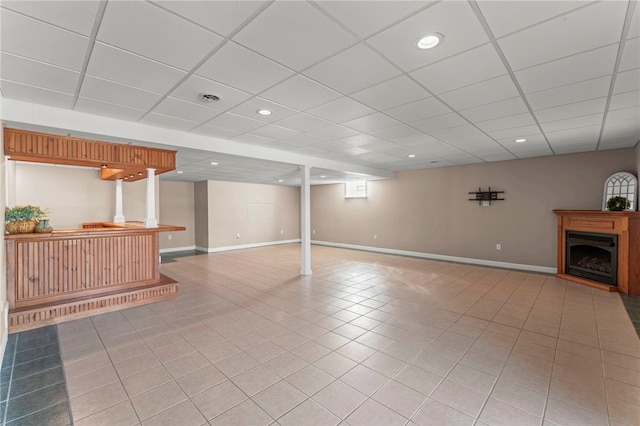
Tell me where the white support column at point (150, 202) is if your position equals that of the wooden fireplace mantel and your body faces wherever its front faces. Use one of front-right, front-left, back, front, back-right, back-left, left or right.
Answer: front

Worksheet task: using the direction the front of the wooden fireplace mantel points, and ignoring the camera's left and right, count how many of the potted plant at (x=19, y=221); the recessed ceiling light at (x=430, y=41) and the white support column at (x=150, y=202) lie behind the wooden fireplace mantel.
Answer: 0

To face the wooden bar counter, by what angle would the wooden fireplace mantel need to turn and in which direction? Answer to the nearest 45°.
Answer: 0° — it already faces it

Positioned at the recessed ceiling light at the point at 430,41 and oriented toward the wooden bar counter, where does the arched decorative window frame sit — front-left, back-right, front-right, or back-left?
back-right

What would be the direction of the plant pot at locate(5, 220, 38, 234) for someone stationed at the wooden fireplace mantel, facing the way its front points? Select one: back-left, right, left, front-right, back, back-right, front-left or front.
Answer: front
